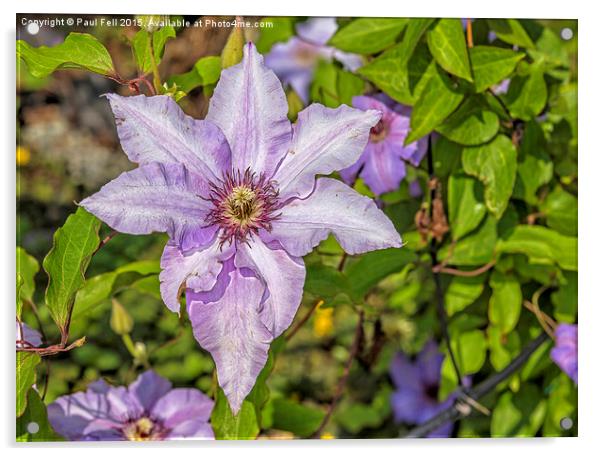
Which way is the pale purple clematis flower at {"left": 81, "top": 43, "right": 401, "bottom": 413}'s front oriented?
toward the camera
